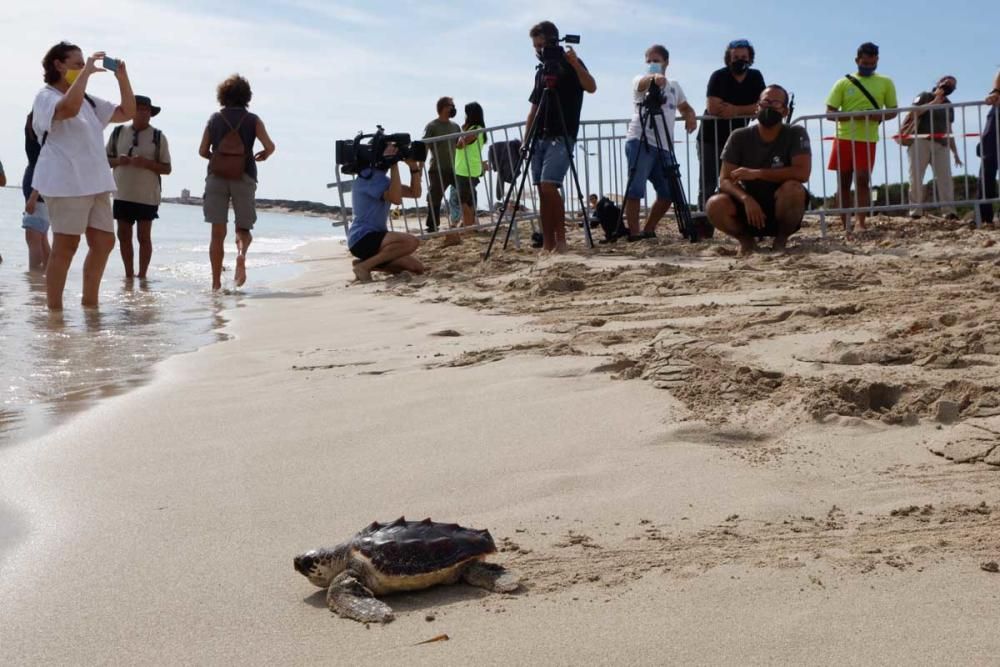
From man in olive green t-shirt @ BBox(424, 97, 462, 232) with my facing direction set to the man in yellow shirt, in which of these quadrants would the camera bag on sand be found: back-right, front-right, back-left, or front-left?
front-right

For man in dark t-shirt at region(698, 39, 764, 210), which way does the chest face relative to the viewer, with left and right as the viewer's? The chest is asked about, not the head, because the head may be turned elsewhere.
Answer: facing the viewer

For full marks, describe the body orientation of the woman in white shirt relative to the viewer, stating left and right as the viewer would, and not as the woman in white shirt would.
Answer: facing the viewer and to the right of the viewer

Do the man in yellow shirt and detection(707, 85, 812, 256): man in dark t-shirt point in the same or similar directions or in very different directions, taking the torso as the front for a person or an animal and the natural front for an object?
same or similar directions

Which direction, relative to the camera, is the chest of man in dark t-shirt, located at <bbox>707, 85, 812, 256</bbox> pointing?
toward the camera

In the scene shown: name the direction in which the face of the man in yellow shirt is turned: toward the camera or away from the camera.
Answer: toward the camera

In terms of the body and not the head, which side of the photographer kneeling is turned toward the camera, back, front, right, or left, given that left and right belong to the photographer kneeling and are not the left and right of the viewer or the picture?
right

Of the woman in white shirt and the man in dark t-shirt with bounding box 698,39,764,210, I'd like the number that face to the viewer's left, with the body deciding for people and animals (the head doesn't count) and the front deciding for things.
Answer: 0

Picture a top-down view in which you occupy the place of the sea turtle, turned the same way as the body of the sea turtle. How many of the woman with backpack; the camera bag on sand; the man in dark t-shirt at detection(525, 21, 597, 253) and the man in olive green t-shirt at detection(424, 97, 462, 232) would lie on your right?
4

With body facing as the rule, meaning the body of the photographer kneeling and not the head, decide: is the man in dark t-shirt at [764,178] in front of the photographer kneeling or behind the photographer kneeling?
in front

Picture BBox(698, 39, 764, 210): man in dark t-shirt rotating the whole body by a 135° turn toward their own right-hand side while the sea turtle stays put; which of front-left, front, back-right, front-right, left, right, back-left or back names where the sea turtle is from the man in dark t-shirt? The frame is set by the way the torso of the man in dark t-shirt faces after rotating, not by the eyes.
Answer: back-left

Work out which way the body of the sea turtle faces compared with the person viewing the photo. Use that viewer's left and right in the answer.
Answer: facing to the left of the viewer

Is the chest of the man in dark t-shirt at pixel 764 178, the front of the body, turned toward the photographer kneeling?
no

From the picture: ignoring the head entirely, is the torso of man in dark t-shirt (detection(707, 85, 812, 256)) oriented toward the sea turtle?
yes
